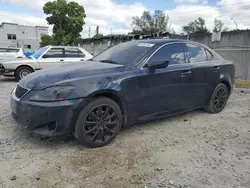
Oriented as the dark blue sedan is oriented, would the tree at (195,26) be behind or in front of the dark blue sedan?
behind

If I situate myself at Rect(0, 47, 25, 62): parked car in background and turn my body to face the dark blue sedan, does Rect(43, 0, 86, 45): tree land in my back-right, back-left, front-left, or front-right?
back-left

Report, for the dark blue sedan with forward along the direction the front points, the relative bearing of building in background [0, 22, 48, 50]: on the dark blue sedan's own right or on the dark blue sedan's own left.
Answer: on the dark blue sedan's own right

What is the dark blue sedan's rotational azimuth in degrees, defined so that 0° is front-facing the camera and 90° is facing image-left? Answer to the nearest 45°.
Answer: approximately 45°

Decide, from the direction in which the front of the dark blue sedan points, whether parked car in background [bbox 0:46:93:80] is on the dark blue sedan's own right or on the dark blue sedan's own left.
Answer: on the dark blue sedan's own right

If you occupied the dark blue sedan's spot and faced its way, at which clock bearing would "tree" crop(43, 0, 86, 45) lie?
The tree is roughly at 4 o'clock from the dark blue sedan.

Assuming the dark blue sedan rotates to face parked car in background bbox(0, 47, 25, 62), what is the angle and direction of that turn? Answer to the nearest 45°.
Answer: approximately 90° to its right

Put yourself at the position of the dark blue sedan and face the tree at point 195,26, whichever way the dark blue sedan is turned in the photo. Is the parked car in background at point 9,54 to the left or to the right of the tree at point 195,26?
left
